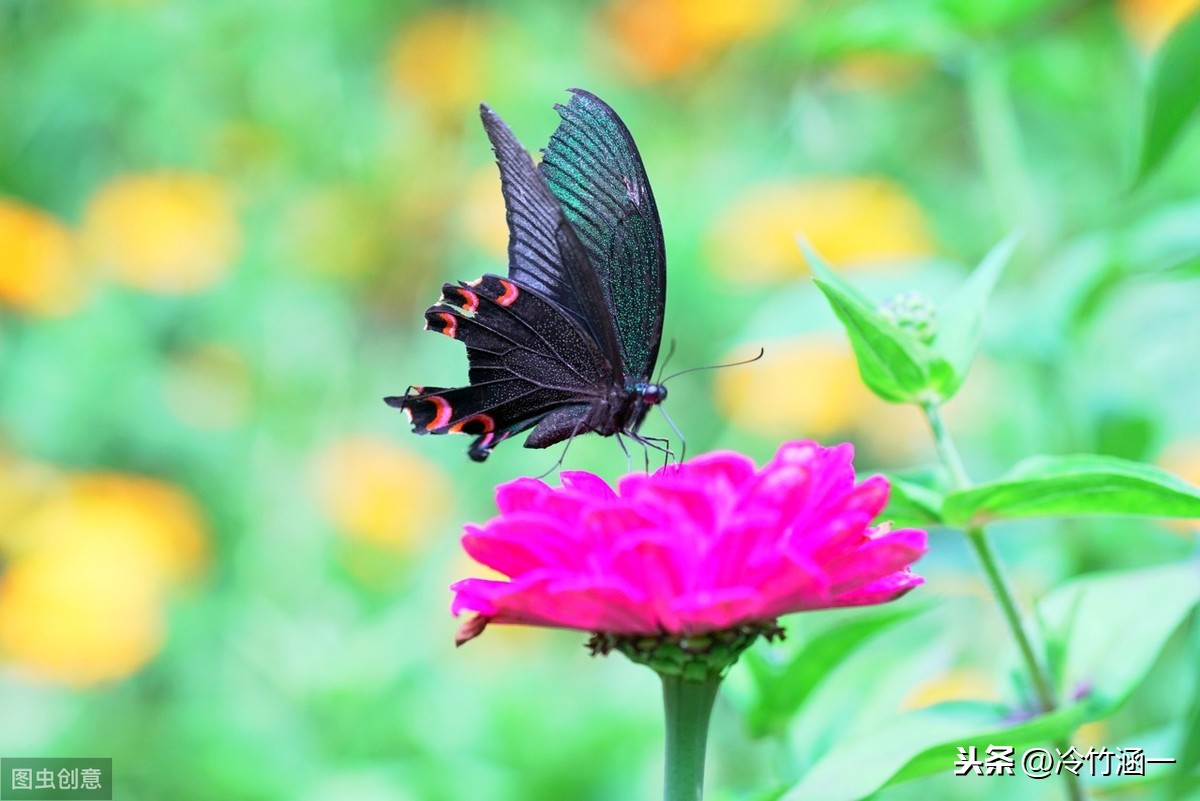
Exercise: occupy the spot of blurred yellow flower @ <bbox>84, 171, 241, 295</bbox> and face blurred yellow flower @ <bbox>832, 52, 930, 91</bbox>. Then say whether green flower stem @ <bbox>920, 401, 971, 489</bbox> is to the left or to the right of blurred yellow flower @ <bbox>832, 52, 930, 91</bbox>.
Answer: right

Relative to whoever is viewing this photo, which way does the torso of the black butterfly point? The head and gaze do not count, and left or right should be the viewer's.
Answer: facing to the right of the viewer
